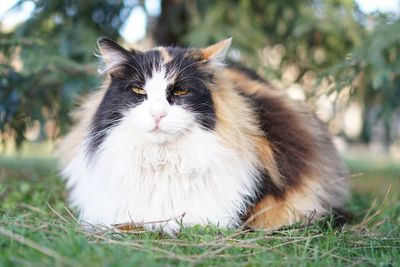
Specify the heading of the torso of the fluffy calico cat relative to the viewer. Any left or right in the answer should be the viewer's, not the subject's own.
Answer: facing the viewer and to the left of the viewer
